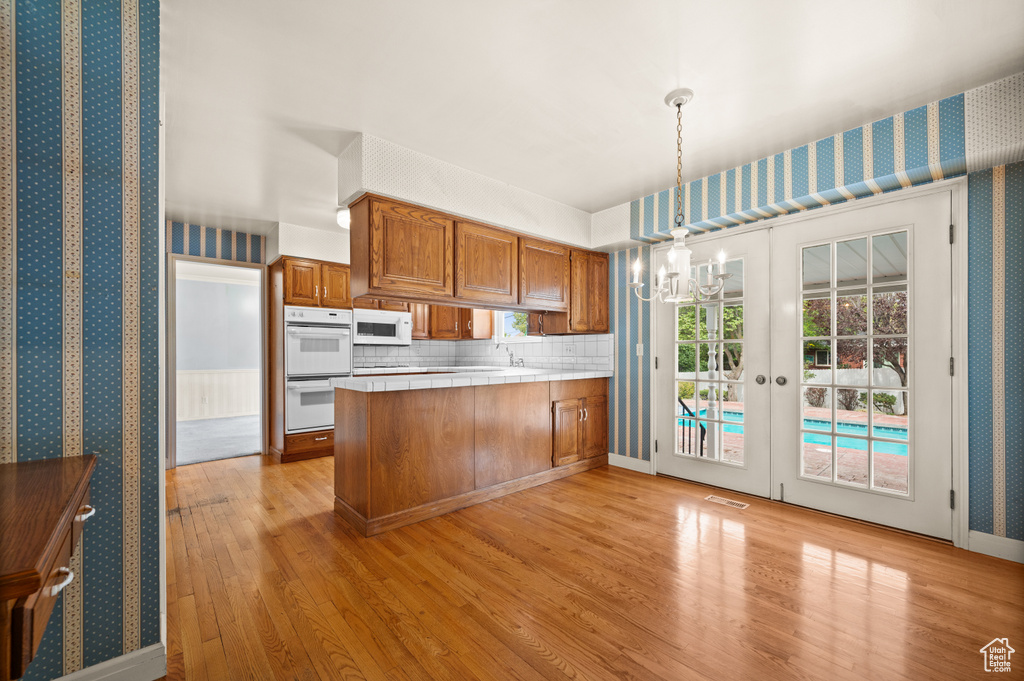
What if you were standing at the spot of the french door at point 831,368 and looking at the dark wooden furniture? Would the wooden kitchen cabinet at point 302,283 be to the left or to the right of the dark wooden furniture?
right

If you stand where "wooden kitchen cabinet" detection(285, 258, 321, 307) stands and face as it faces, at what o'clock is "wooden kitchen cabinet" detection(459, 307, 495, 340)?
"wooden kitchen cabinet" detection(459, 307, 495, 340) is roughly at 9 o'clock from "wooden kitchen cabinet" detection(285, 258, 321, 307).

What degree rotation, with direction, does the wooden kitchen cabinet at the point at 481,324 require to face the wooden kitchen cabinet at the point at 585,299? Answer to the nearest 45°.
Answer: approximately 90° to its left

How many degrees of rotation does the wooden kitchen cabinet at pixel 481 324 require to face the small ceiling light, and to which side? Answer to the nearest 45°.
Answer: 0° — it already faces it

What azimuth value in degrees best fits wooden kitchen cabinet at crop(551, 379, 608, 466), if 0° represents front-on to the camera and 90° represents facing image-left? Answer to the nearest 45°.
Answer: approximately 315°

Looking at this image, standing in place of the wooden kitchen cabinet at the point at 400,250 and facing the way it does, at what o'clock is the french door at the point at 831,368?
The french door is roughly at 11 o'clock from the wooden kitchen cabinet.
